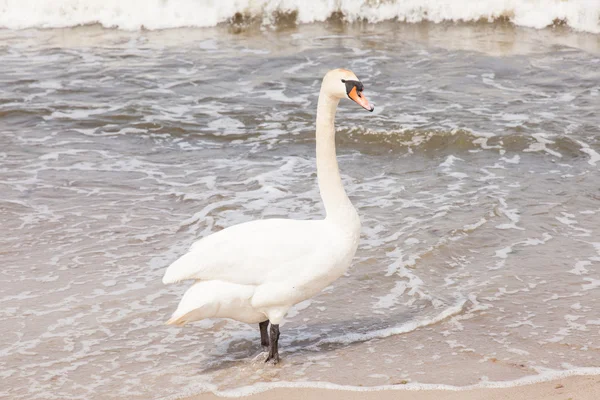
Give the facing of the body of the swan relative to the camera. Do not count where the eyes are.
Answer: to the viewer's right
